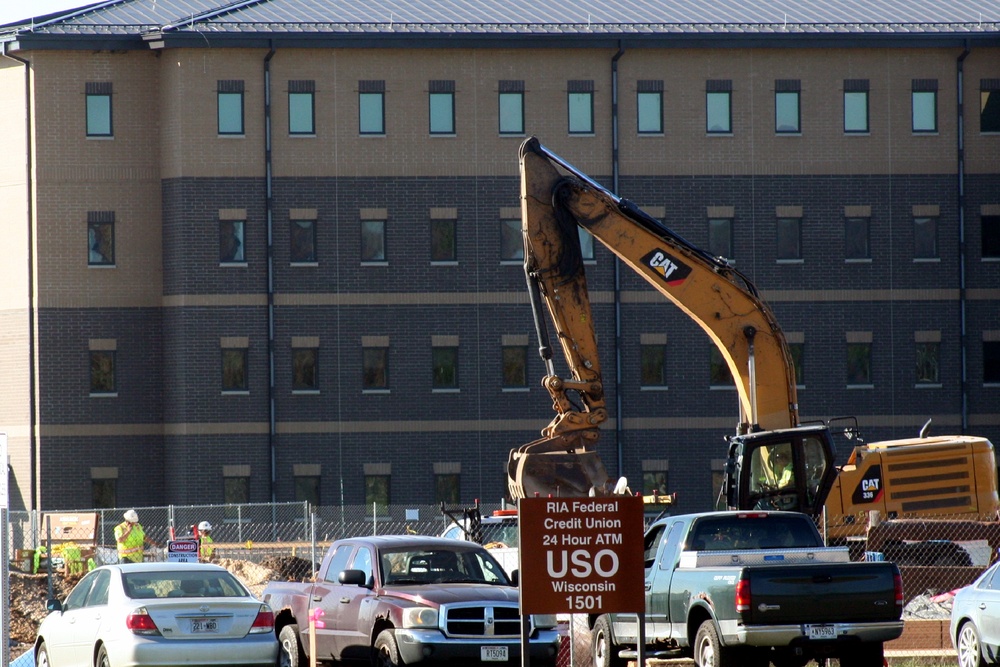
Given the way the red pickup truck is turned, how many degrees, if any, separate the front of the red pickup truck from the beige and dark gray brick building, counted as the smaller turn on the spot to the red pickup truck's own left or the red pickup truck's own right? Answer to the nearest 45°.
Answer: approximately 135° to the red pickup truck's own left

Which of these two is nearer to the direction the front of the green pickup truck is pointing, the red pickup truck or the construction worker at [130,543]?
the construction worker

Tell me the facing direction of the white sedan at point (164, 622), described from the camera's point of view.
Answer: facing away from the viewer and to the left of the viewer

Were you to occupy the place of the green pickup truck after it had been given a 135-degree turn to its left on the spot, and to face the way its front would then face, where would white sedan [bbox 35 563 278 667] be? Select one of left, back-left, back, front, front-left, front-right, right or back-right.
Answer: right

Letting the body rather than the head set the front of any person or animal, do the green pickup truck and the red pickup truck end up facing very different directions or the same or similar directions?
very different directions

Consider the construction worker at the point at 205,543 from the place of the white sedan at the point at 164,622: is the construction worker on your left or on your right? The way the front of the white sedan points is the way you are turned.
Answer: on your right

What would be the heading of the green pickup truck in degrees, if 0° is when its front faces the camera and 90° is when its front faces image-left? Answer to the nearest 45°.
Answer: approximately 135°

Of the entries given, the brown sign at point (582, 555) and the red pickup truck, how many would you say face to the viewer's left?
0

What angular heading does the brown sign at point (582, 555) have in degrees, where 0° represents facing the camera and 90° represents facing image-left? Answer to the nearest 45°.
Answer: approximately 0°

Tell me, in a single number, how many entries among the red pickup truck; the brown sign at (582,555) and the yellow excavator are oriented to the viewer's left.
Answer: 1

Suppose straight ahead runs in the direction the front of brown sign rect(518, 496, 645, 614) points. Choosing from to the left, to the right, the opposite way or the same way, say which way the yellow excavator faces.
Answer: to the right

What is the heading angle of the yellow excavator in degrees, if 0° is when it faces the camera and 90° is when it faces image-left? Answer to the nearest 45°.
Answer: approximately 90°

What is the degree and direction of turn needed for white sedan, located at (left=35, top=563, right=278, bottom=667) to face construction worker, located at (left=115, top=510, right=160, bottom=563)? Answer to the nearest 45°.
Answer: approximately 45° to its right

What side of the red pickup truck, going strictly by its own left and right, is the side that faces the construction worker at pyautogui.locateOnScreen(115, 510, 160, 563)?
back

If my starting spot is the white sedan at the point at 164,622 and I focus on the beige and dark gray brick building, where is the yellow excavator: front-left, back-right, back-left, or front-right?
front-right

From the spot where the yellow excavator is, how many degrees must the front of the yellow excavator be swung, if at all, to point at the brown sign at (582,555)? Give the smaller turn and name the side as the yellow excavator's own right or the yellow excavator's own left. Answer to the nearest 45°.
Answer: approximately 90° to the yellow excavator's own left
